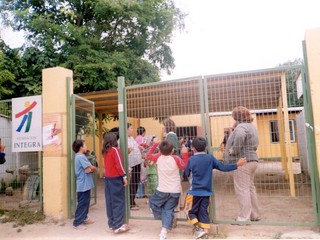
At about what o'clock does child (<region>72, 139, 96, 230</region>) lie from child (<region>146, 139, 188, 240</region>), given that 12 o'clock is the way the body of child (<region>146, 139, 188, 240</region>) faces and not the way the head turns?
child (<region>72, 139, 96, 230</region>) is roughly at 10 o'clock from child (<region>146, 139, 188, 240</region>).

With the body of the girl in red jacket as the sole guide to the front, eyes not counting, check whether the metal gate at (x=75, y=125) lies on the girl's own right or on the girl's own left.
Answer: on the girl's own left

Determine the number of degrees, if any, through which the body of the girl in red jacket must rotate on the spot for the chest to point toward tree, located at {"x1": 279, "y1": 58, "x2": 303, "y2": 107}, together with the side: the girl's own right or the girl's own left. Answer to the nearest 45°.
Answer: approximately 45° to the girl's own right

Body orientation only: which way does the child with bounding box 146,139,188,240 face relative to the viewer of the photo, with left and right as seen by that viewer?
facing away from the viewer

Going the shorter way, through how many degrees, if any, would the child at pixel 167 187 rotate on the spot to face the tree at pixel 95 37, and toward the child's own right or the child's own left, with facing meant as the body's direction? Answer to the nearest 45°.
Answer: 0° — they already face it

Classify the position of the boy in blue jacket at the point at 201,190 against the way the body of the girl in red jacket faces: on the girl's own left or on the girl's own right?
on the girl's own right

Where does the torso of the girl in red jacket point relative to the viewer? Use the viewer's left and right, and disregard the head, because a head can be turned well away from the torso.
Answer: facing away from the viewer and to the right of the viewer

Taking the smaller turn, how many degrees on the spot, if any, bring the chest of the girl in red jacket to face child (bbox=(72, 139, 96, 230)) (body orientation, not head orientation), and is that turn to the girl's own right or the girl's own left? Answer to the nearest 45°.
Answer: approximately 90° to the girl's own left

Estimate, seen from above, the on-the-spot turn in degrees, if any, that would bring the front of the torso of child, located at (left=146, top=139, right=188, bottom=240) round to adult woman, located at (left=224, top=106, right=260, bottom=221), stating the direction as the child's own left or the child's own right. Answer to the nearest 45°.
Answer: approximately 90° to the child's own right

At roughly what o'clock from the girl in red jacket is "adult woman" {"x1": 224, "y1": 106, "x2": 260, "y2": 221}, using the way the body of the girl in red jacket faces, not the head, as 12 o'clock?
The adult woman is roughly at 2 o'clock from the girl in red jacket.
